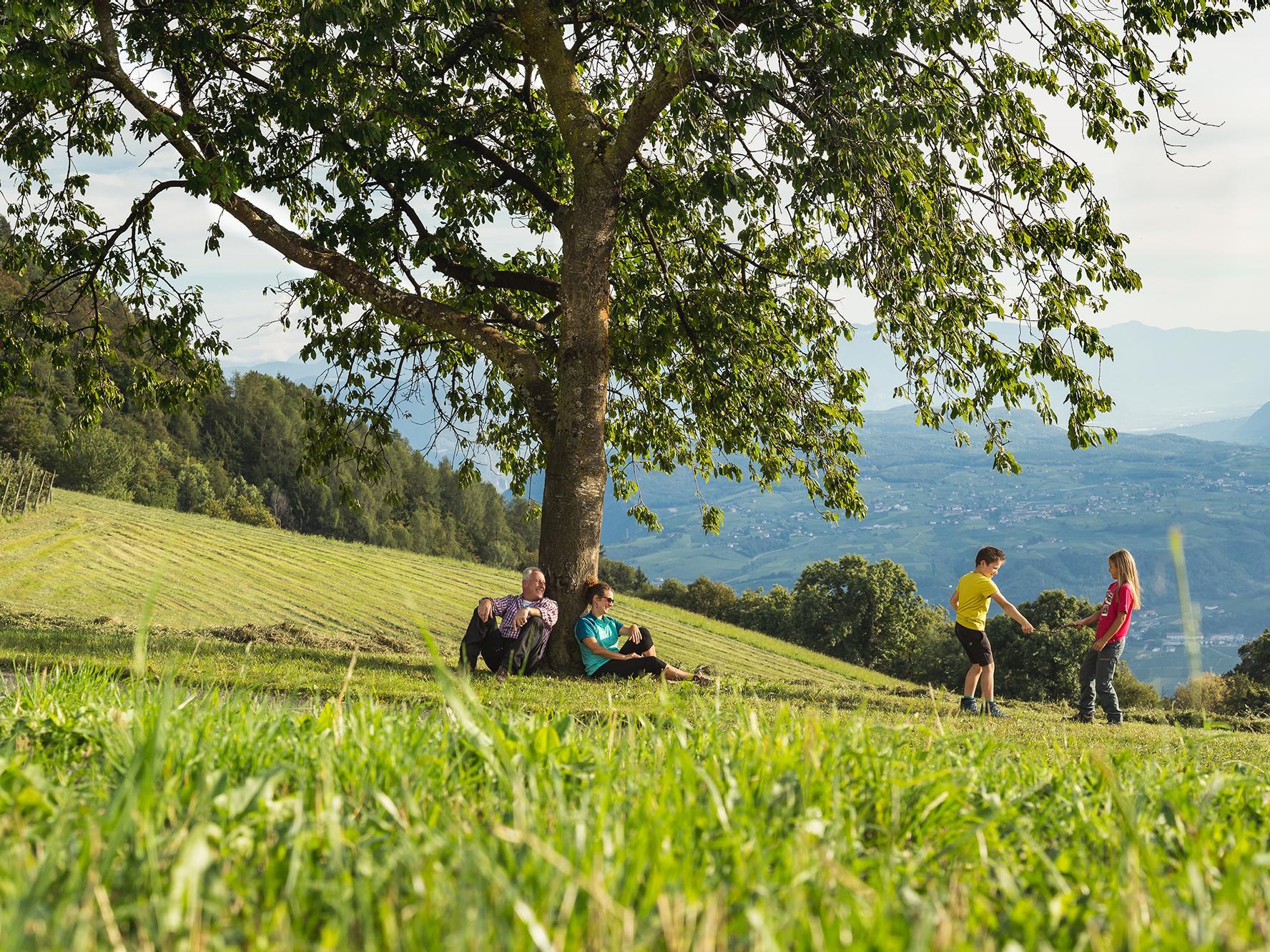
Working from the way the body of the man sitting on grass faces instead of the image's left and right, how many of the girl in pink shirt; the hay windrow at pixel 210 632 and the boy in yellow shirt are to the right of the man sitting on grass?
1

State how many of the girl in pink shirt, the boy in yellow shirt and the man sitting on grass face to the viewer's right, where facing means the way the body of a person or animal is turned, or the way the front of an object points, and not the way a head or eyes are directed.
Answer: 1

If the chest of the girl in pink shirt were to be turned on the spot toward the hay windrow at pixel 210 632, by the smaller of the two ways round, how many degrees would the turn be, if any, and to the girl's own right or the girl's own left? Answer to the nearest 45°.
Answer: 0° — they already face it

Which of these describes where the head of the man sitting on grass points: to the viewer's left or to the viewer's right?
to the viewer's right

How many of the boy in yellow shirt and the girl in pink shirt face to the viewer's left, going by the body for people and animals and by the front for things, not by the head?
1

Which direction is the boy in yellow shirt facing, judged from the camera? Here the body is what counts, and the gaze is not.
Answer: to the viewer's right

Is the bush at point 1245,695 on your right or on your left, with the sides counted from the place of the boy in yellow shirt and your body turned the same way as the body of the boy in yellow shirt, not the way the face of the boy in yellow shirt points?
on your left

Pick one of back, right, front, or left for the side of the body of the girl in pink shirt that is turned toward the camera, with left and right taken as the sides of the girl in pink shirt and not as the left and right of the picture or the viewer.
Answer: left

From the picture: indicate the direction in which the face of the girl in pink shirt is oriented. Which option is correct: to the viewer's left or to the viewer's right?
to the viewer's left

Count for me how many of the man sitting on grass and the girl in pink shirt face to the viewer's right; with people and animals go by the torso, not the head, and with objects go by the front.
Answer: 0

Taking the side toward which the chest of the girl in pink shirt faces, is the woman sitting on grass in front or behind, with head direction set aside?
in front

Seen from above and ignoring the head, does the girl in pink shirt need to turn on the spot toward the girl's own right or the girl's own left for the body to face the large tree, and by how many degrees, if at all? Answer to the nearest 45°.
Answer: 0° — they already face it

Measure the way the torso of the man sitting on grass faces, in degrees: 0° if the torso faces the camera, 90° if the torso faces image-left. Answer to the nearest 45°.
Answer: approximately 45°
